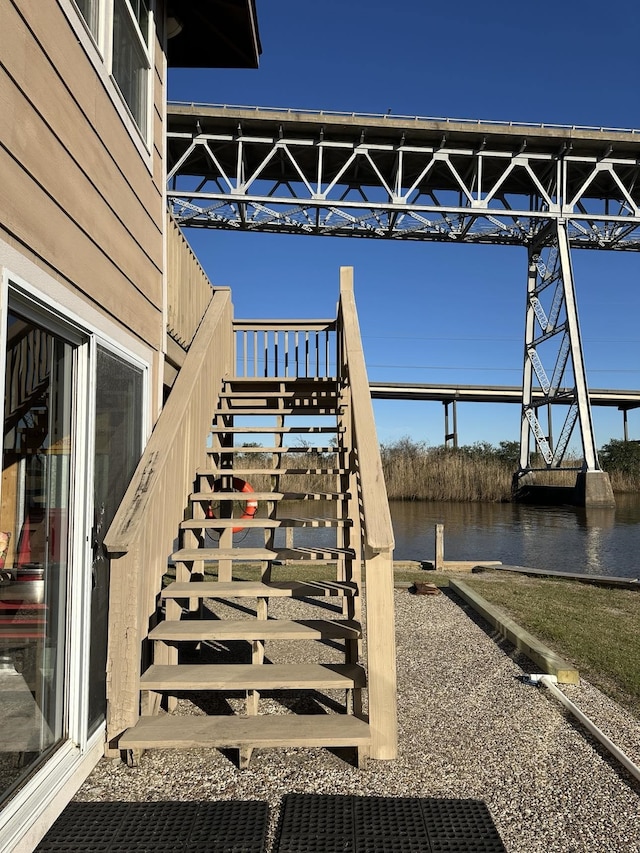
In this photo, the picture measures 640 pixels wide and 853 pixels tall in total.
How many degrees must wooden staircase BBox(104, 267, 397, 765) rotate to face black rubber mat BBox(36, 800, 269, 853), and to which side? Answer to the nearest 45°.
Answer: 0° — it already faces it

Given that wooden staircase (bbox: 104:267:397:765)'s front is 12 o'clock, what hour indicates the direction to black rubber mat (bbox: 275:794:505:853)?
The black rubber mat is roughly at 11 o'clock from the wooden staircase.

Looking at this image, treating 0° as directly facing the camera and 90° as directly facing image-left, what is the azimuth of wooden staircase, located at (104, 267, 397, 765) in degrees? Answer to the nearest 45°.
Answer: approximately 0°

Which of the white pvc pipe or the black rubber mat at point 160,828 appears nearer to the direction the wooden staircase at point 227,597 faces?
the black rubber mat

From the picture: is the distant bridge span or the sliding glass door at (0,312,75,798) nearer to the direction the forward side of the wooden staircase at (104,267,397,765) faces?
the sliding glass door

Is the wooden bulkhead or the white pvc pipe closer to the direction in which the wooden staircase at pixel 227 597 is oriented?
the white pvc pipe

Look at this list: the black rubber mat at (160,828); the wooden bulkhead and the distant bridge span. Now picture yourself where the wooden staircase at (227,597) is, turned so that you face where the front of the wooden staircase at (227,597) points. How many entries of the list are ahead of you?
1

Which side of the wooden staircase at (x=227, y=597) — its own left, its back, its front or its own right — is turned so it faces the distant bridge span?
back

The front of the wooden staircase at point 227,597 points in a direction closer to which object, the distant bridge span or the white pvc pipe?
the white pvc pipe

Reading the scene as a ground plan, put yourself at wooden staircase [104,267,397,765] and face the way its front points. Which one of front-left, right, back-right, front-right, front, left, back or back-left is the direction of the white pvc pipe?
left

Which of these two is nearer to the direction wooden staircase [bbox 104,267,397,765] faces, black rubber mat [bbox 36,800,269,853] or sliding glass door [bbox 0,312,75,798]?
the black rubber mat

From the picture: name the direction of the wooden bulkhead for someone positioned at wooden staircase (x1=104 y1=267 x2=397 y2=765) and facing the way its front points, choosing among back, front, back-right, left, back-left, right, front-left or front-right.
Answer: back-left

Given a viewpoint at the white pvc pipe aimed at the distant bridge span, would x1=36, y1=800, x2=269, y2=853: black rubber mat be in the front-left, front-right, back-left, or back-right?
back-left
